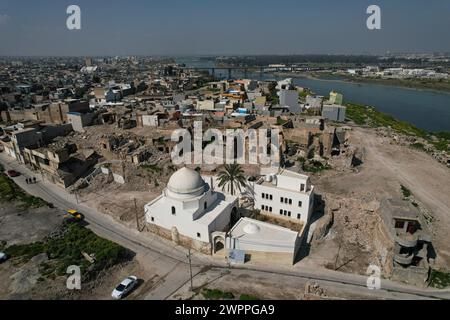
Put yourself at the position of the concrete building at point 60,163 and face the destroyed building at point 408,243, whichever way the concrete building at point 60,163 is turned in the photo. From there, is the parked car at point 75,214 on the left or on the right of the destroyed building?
right

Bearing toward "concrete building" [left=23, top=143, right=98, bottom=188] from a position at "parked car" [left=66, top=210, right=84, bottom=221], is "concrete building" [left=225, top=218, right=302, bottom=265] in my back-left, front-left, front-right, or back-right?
back-right

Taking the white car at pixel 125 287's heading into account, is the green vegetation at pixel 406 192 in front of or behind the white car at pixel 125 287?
behind
